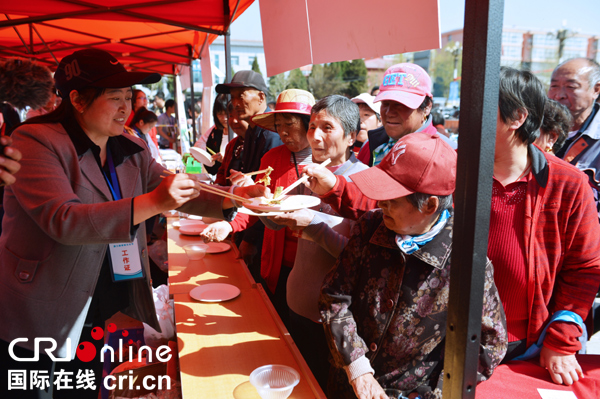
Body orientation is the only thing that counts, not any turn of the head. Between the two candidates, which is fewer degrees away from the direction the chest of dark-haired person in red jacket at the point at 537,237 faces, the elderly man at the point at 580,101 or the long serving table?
the long serving table

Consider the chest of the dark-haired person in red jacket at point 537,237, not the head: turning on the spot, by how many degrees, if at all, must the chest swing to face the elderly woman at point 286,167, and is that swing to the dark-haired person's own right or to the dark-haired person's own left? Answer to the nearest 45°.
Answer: approximately 90° to the dark-haired person's own right

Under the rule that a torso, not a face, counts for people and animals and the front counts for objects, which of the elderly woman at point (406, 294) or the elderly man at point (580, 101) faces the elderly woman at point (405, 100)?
the elderly man

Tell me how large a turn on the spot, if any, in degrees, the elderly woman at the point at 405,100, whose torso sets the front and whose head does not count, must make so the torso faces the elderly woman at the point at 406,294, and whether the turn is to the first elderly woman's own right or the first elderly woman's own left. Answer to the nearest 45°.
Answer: approximately 45° to the first elderly woman's own left

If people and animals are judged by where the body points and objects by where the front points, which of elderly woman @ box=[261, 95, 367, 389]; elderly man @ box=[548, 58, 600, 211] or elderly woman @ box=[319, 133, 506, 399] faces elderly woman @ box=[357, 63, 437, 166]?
the elderly man

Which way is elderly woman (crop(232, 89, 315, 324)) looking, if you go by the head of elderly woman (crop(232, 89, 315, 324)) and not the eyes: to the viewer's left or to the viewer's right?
to the viewer's left

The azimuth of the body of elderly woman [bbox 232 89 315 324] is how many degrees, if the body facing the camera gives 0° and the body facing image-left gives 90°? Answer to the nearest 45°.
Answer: approximately 45°

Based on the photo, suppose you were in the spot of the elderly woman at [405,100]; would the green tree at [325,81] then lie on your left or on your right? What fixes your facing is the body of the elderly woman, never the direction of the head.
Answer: on your right
